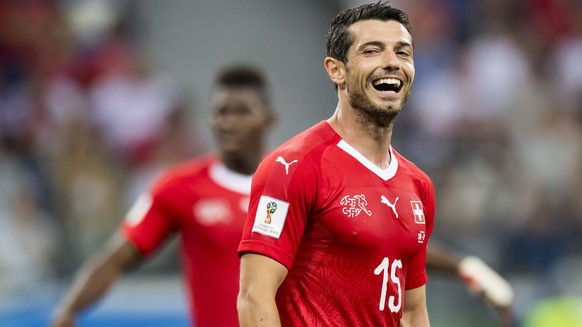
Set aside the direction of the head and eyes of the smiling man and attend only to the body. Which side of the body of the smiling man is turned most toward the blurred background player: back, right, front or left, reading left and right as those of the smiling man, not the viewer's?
back

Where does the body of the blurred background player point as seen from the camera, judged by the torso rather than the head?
toward the camera

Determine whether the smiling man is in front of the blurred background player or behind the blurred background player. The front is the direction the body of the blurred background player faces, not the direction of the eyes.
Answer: in front

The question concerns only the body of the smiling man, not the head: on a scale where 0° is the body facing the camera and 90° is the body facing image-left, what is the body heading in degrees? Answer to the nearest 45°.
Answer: approximately 315°

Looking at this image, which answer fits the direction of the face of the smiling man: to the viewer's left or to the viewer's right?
to the viewer's right

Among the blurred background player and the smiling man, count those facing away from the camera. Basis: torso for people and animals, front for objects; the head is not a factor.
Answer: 0
